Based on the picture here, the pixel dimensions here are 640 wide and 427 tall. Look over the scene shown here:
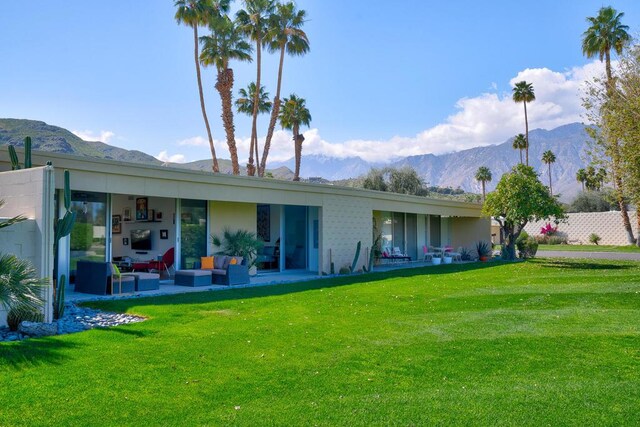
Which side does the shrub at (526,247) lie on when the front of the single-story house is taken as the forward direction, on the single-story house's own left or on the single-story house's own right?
on the single-story house's own left

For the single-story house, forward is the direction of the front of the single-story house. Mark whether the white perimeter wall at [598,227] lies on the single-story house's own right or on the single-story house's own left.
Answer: on the single-story house's own left

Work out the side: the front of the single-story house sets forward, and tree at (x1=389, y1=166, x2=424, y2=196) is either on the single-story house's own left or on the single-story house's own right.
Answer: on the single-story house's own left

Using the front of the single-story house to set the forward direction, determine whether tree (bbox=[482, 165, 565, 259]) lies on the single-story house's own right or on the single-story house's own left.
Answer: on the single-story house's own left

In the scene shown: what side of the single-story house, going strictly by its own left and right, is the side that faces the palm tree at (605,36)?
left

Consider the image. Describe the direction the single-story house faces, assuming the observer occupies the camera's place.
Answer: facing the viewer and to the right of the viewer

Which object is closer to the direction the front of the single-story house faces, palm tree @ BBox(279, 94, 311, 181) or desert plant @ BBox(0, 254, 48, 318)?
the desert plant

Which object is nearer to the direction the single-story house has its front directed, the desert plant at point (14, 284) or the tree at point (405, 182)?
the desert plant

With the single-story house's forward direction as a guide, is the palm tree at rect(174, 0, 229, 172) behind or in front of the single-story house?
behind

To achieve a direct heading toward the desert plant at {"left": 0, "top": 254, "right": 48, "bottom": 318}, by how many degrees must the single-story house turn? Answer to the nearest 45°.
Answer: approximately 45° to its right
